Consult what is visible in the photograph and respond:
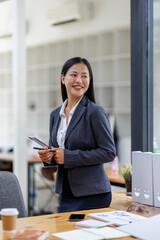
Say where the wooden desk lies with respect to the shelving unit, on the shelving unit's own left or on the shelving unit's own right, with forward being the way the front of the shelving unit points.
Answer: on the shelving unit's own left

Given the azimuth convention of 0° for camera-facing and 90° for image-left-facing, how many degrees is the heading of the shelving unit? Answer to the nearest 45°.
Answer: approximately 45°

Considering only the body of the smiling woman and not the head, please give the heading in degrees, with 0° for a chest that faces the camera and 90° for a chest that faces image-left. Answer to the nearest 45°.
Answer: approximately 45°

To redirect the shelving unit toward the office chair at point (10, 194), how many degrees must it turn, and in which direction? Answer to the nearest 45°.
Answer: approximately 45° to its left

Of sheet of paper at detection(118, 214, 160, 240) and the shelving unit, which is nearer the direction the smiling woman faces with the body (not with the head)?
the sheet of paper
